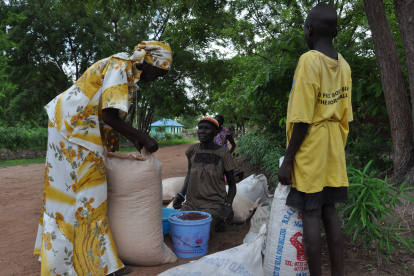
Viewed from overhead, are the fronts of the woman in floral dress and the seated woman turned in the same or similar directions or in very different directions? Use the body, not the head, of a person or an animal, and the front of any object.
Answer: very different directions

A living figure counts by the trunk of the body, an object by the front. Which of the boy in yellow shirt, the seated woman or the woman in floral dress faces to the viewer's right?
the woman in floral dress

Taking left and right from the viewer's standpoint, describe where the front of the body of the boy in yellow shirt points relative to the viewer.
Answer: facing away from the viewer and to the left of the viewer

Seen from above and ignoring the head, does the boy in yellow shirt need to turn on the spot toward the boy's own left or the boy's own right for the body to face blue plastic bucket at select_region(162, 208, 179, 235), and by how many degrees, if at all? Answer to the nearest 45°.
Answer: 0° — they already face it

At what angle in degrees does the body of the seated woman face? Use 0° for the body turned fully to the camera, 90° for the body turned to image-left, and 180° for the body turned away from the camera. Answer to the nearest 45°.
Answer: approximately 45°

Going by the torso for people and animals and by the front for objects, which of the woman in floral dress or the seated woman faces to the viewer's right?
the woman in floral dress

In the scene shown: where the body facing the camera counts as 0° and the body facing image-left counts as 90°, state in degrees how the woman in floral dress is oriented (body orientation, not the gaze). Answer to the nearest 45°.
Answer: approximately 270°

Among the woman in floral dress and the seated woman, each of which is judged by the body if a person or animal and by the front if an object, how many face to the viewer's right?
1
